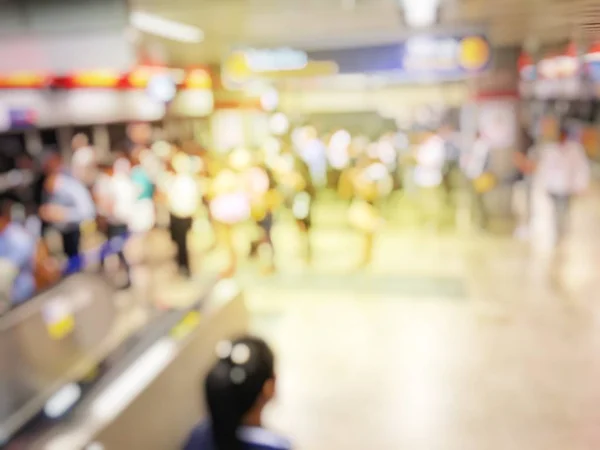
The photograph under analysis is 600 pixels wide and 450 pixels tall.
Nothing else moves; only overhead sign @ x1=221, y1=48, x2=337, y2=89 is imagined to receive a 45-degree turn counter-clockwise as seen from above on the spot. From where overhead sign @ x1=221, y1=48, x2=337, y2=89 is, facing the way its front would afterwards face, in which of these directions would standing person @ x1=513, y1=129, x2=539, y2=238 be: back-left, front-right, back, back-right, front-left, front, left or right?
left

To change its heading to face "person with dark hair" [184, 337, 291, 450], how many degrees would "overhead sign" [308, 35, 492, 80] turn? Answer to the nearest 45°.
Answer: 0° — it already faces them

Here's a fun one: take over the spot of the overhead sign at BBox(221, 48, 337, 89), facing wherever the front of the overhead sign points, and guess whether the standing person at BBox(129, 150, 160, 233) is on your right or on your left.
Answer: on your right

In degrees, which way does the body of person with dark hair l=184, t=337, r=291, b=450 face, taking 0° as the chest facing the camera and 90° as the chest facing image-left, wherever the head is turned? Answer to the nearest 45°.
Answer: approximately 225°

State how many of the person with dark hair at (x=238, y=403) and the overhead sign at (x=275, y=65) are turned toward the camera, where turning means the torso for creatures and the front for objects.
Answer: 1
